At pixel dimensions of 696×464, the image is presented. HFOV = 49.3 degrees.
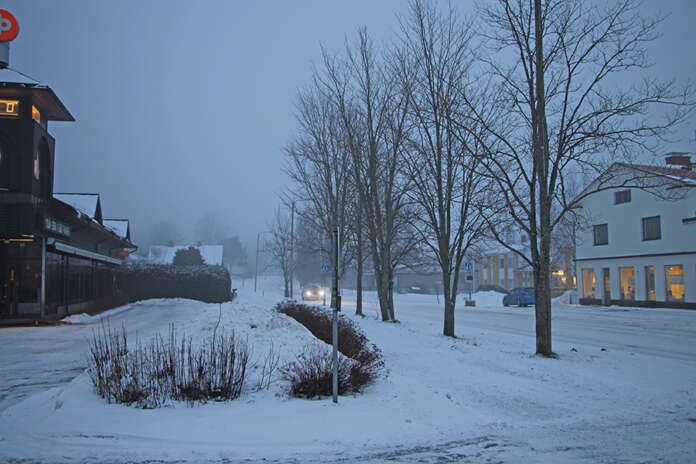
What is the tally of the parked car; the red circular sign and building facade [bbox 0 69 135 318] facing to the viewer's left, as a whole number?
1

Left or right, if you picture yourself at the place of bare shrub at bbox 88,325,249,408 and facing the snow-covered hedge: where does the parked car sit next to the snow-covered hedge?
right

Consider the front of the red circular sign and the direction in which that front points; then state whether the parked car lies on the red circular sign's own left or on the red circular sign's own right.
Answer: on the red circular sign's own left

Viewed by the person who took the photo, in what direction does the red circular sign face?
facing the viewer

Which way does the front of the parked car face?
to the viewer's left

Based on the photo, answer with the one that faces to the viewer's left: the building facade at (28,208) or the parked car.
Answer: the parked car

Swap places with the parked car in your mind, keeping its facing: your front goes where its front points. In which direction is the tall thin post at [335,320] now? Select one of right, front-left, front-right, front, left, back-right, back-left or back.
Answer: left

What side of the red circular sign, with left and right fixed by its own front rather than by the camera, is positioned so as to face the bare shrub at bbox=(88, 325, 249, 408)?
front

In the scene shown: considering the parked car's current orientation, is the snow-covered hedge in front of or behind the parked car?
in front

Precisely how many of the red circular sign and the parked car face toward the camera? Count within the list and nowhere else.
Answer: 1

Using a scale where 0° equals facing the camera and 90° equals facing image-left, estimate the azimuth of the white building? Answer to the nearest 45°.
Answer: approximately 45°

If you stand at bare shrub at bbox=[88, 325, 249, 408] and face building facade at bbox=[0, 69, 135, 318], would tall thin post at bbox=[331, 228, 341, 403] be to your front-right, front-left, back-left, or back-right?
back-right
